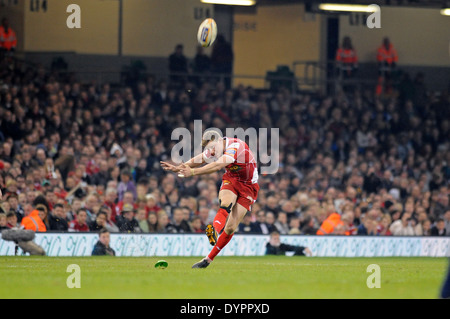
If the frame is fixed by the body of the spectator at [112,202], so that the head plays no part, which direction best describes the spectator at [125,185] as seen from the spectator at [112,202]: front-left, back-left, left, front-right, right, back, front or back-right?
back

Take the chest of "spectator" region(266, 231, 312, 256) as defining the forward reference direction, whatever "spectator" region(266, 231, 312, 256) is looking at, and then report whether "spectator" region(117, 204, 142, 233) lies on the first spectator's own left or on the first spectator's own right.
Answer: on the first spectator's own right

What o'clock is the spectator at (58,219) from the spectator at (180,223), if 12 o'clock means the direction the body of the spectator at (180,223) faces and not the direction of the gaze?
the spectator at (58,219) is roughly at 2 o'clock from the spectator at (180,223).

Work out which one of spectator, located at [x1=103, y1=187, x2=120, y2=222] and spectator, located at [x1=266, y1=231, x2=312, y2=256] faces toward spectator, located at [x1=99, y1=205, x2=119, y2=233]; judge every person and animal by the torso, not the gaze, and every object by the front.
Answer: spectator, located at [x1=103, y1=187, x2=120, y2=222]

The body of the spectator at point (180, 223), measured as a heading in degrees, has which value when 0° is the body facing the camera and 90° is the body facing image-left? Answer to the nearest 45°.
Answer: approximately 0°
